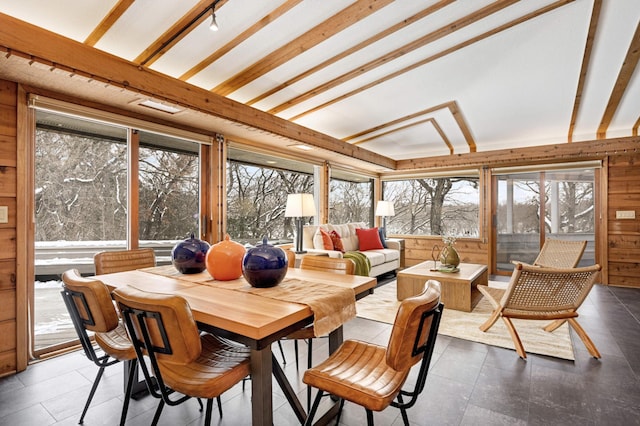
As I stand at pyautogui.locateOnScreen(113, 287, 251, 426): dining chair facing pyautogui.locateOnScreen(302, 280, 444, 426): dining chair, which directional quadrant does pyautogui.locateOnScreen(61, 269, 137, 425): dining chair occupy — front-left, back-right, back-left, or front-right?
back-left

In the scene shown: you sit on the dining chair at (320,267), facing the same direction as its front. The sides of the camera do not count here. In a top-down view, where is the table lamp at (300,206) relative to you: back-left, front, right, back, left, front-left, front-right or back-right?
back-right

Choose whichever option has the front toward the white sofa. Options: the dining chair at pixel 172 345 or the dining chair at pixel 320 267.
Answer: the dining chair at pixel 172 345

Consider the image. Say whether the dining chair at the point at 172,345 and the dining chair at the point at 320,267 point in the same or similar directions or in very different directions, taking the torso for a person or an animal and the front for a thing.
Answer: very different directions

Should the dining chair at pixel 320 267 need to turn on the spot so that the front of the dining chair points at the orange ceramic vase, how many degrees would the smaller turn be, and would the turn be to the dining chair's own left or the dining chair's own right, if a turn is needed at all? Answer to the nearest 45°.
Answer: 0° — it already faces it

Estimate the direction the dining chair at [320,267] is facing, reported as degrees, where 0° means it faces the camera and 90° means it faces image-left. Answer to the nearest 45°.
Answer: approximately 45°

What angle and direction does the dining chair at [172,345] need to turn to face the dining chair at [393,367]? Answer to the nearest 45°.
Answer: approximately 90° to its right

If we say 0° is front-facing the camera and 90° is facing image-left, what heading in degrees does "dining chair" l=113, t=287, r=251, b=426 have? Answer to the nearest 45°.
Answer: approximately 225°
